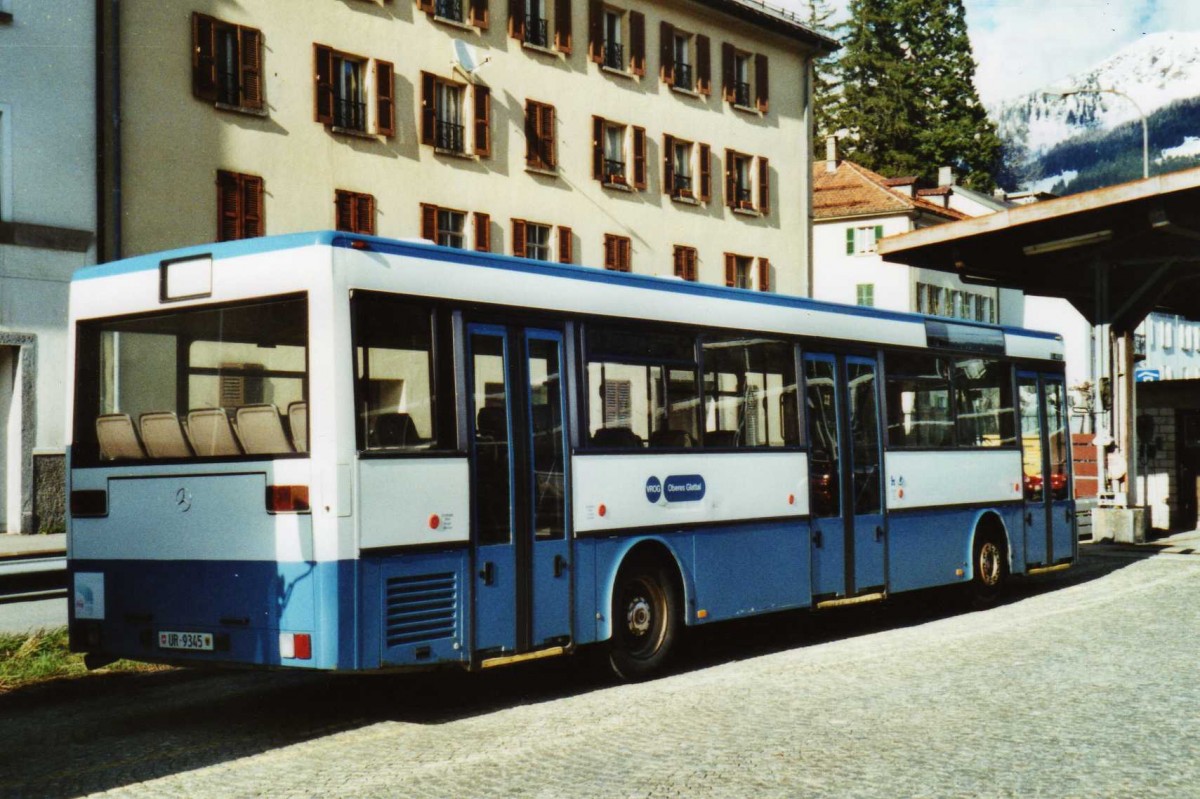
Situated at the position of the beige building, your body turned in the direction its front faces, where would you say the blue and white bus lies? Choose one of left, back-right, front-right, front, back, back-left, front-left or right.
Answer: front-right

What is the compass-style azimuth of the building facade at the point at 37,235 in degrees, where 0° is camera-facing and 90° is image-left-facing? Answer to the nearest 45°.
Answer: approximately 0°

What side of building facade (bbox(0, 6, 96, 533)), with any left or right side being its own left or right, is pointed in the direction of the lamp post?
left

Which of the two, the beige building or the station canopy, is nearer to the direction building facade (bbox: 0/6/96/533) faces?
the station canopy

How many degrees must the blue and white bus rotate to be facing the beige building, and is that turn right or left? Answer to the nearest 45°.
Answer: approximately 45° to its left

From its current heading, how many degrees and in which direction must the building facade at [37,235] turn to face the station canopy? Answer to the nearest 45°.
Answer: approximately 90° to its left

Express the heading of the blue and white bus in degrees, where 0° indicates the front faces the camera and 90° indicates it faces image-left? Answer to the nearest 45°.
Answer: approximately 225°

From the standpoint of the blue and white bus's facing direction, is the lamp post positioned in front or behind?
in front

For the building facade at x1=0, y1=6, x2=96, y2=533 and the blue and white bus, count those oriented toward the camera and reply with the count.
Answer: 1
